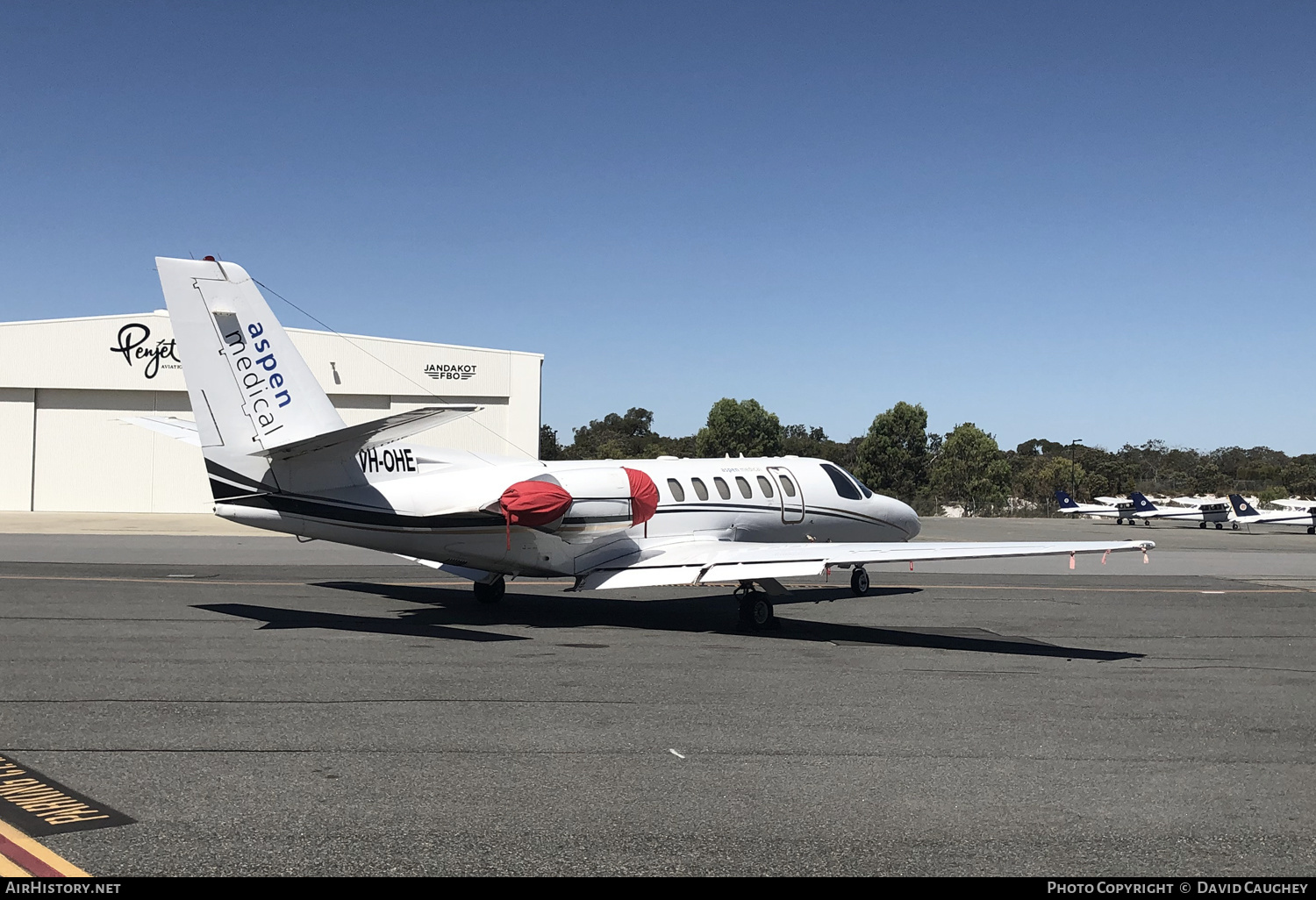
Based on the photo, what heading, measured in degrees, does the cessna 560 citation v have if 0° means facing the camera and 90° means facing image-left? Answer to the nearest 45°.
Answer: approximately 225°
